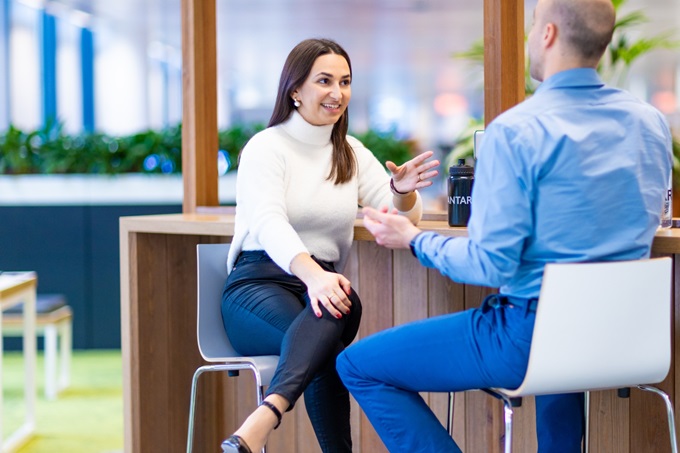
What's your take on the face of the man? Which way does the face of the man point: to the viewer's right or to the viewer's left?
to the viewer's left

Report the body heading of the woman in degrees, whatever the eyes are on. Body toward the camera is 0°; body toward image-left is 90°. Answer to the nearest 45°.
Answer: approximately 315°

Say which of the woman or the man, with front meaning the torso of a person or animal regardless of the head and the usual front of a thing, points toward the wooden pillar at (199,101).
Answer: the man

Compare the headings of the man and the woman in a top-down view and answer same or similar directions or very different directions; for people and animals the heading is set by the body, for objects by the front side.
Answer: very different directions

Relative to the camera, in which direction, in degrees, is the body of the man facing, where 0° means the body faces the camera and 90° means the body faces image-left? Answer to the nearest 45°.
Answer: approximately 135°

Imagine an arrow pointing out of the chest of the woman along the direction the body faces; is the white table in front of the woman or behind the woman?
behind
